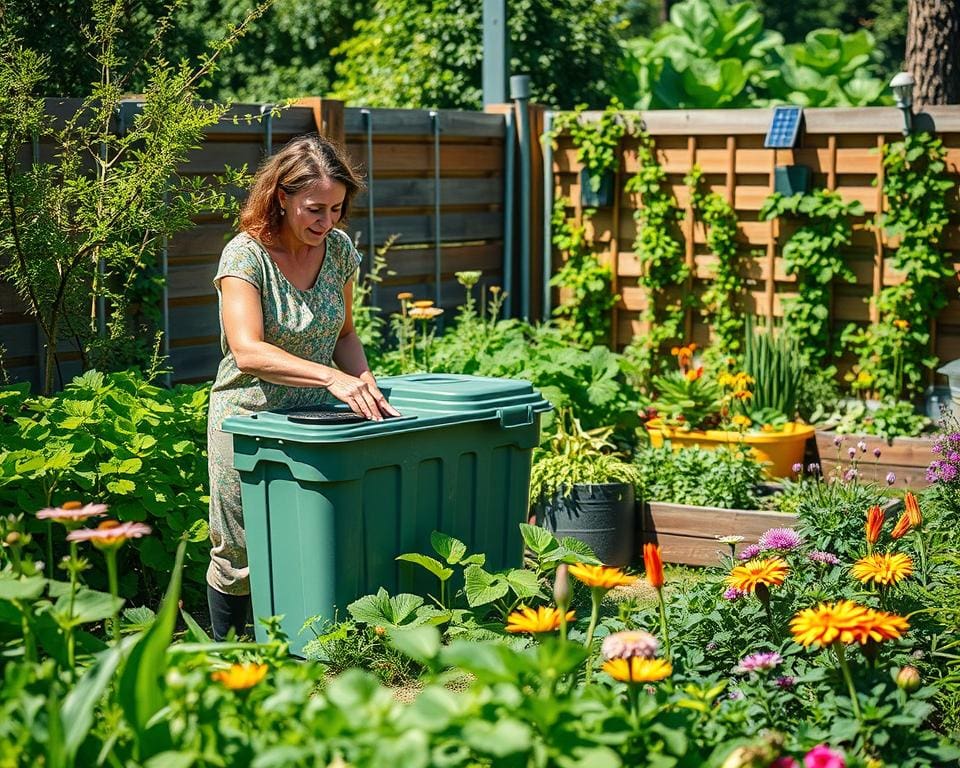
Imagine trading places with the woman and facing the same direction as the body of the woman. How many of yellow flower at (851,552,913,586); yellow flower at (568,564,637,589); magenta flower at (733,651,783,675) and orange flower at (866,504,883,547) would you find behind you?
0

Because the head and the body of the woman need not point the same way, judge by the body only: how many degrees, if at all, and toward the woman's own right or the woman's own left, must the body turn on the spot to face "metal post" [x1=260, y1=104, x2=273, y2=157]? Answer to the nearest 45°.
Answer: approximately 135° to the woman's own left

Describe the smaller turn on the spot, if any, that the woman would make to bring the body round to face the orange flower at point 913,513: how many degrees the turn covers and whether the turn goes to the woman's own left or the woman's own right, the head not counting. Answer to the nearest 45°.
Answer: approximately 45° to the woman's own left

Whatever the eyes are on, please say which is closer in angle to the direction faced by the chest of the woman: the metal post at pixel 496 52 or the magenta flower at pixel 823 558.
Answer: the magenta flower

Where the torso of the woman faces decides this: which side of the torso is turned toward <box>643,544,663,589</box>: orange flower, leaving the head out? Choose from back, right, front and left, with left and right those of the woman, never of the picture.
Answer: front

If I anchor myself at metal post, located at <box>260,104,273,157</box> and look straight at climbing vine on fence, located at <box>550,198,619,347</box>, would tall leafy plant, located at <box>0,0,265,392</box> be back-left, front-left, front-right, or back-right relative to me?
back-right

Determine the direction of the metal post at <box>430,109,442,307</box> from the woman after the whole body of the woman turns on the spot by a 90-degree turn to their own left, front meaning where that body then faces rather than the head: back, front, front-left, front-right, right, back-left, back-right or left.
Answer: front-left

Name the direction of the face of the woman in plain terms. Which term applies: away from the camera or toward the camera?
toward the camera

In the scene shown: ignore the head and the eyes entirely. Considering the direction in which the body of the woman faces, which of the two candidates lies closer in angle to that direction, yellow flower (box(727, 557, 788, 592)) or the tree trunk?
the yellow flower

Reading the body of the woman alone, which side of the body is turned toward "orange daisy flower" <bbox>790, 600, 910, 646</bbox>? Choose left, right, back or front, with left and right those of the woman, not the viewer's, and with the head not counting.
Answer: front

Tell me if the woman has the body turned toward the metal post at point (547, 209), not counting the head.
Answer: no

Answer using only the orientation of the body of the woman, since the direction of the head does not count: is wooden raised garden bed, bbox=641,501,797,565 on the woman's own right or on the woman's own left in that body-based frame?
on the woman's own left

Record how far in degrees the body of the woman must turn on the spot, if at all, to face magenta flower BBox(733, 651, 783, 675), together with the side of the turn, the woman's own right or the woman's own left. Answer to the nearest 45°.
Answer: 0° — they already face it

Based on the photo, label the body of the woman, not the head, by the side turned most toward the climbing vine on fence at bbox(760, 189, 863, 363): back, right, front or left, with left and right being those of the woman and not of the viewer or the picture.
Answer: left

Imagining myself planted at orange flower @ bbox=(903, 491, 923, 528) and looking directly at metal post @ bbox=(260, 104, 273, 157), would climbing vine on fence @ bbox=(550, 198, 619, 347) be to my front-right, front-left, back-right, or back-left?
front-right
